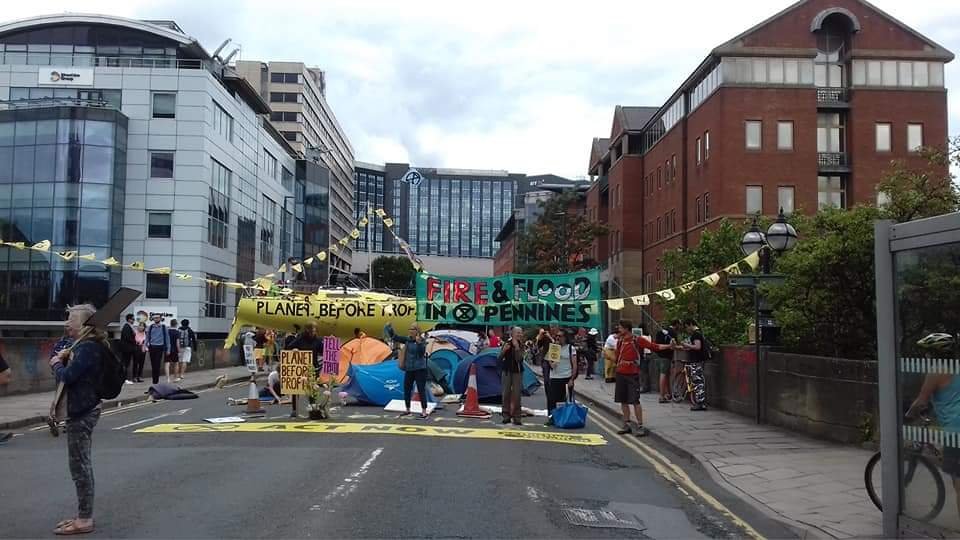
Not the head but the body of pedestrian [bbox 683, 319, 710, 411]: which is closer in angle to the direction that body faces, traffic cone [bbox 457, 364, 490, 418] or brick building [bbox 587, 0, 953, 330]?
the traffic cone

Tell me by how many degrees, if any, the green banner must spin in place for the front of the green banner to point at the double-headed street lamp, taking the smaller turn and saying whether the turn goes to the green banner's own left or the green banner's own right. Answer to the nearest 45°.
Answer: approximately 90° to the green banner's own left

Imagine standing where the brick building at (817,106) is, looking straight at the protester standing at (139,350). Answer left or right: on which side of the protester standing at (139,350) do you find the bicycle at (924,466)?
left

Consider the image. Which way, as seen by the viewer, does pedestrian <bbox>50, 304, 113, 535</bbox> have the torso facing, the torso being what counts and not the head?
to the viewer's left

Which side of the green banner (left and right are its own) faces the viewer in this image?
front
